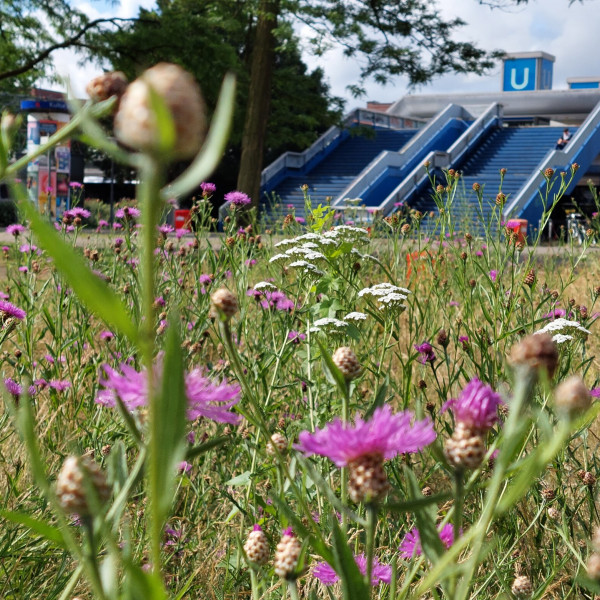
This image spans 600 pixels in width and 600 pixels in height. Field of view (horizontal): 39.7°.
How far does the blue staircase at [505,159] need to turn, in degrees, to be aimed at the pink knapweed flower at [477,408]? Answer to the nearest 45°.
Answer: approximately 45° to its left

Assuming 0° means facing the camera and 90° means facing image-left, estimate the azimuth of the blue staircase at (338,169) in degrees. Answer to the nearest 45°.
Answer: approximately 45°

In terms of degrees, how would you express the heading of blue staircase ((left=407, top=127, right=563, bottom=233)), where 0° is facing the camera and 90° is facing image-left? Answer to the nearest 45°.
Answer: approximately 45°

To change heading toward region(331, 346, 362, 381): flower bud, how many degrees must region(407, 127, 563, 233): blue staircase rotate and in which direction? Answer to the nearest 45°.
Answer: approximately 45° to its left

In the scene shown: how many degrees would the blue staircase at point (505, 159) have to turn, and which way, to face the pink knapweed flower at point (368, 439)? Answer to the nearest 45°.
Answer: approximately 45° to its left

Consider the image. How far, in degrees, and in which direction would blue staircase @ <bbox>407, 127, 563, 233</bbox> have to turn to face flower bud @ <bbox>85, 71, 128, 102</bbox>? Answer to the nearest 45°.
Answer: approximately 45° to its left

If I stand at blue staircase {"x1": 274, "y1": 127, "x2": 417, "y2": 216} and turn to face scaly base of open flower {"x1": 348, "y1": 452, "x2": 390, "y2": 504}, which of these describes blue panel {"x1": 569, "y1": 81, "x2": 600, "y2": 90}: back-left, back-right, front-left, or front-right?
back-left

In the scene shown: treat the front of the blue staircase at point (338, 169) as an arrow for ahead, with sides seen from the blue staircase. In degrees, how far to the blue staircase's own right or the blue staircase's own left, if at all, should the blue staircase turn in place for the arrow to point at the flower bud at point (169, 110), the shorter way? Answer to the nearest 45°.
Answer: approximately 45° to the blue staircase's own left

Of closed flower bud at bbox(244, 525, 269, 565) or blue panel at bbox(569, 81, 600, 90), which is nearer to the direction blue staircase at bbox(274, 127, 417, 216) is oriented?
the closed flower bud
